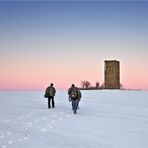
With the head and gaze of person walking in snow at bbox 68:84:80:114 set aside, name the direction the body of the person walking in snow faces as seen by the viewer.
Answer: away from the camera
